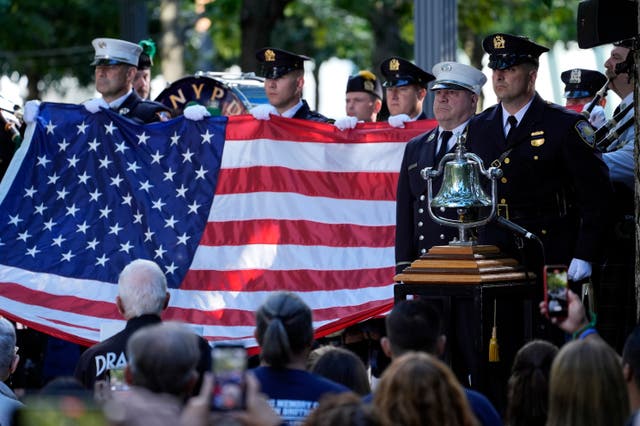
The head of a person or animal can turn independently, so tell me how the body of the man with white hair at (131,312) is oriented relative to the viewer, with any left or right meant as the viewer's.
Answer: facing away from the viewer

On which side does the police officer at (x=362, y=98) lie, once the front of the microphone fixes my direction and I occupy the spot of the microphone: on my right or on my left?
on my right

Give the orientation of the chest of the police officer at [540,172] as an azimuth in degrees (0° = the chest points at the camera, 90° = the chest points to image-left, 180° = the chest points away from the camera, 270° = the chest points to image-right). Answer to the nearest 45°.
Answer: approximately 45°

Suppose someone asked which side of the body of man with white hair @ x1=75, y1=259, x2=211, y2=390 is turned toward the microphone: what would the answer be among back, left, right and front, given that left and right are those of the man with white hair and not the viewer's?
right

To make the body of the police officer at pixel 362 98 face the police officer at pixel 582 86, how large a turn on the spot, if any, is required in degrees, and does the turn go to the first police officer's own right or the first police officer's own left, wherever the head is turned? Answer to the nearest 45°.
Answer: approximately 135° to the first police officer's own left

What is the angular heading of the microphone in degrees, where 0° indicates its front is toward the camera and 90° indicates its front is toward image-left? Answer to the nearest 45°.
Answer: approximately 90°

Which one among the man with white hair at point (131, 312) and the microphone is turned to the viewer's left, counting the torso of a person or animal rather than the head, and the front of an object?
the microphone

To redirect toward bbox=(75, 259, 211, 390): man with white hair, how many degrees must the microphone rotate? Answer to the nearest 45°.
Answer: approximately 45° to its left

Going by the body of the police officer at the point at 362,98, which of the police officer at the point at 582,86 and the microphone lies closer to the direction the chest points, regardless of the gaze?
the microphone

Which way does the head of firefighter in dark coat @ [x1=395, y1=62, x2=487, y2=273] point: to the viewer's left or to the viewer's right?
to the viewer's left

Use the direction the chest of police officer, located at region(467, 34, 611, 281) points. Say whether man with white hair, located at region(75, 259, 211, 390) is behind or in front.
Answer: in front

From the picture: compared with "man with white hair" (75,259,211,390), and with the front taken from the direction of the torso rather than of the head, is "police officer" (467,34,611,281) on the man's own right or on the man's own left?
on the man's own right

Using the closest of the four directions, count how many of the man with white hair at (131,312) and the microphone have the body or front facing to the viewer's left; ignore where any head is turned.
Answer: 1

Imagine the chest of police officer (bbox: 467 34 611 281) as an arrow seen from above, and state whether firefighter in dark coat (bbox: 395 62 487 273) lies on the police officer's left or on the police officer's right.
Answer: on the police officer's right

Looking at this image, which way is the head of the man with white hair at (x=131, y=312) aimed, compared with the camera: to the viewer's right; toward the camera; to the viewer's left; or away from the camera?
away from the camera

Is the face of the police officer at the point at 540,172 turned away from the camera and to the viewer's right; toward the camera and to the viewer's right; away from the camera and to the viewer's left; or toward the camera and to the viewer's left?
toward the camera and to the viewer's left
